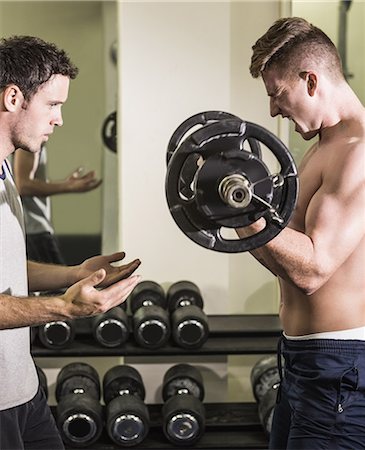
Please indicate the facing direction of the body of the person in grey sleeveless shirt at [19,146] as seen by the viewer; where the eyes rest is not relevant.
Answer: to the viewer's right

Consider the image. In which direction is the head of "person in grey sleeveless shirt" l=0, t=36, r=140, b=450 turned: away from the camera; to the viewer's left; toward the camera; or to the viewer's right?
to the viewer's right

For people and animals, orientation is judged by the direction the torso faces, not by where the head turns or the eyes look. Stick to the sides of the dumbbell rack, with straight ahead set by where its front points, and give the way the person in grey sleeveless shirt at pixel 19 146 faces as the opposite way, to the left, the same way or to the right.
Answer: to the left

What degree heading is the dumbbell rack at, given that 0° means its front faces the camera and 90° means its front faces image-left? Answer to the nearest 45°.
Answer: approximately 0°

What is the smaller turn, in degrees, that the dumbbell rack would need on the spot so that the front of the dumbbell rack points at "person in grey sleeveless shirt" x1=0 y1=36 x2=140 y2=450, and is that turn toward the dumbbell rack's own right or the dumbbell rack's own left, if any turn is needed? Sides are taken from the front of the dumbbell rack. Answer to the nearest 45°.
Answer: approximately 45° to the dumbbell rack's own right

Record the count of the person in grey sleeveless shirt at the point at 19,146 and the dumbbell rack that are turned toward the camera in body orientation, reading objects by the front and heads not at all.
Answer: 1
